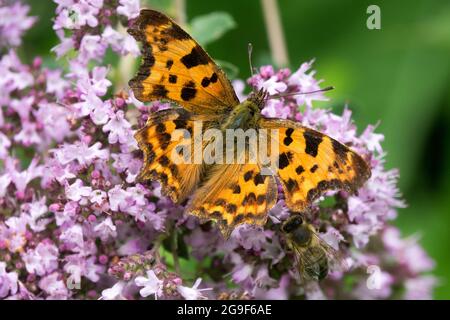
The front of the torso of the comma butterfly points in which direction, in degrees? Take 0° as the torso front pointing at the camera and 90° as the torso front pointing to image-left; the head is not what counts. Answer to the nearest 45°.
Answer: approximately 225°

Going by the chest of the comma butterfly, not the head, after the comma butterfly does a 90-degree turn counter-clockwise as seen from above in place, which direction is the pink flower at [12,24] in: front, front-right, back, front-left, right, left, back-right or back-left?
front

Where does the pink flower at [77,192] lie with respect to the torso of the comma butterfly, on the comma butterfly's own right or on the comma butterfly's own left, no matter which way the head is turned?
on the comma butterfly's own left

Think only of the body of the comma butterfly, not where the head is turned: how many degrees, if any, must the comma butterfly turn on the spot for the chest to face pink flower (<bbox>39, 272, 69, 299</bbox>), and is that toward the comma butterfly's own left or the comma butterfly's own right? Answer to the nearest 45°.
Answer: approximately 135° to the comma butterfly's own left

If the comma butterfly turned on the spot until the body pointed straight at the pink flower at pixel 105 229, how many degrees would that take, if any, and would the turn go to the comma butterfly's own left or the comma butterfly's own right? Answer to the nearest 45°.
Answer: approximately 135° to the comma butterfly's own left

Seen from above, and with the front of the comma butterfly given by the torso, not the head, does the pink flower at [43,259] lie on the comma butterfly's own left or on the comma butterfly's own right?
on the comma butterfly's own left

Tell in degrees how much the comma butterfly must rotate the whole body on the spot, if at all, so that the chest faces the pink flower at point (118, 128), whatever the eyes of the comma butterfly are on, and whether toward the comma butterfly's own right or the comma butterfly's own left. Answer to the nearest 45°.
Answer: approximately 90° to the comma butterfly's own left
